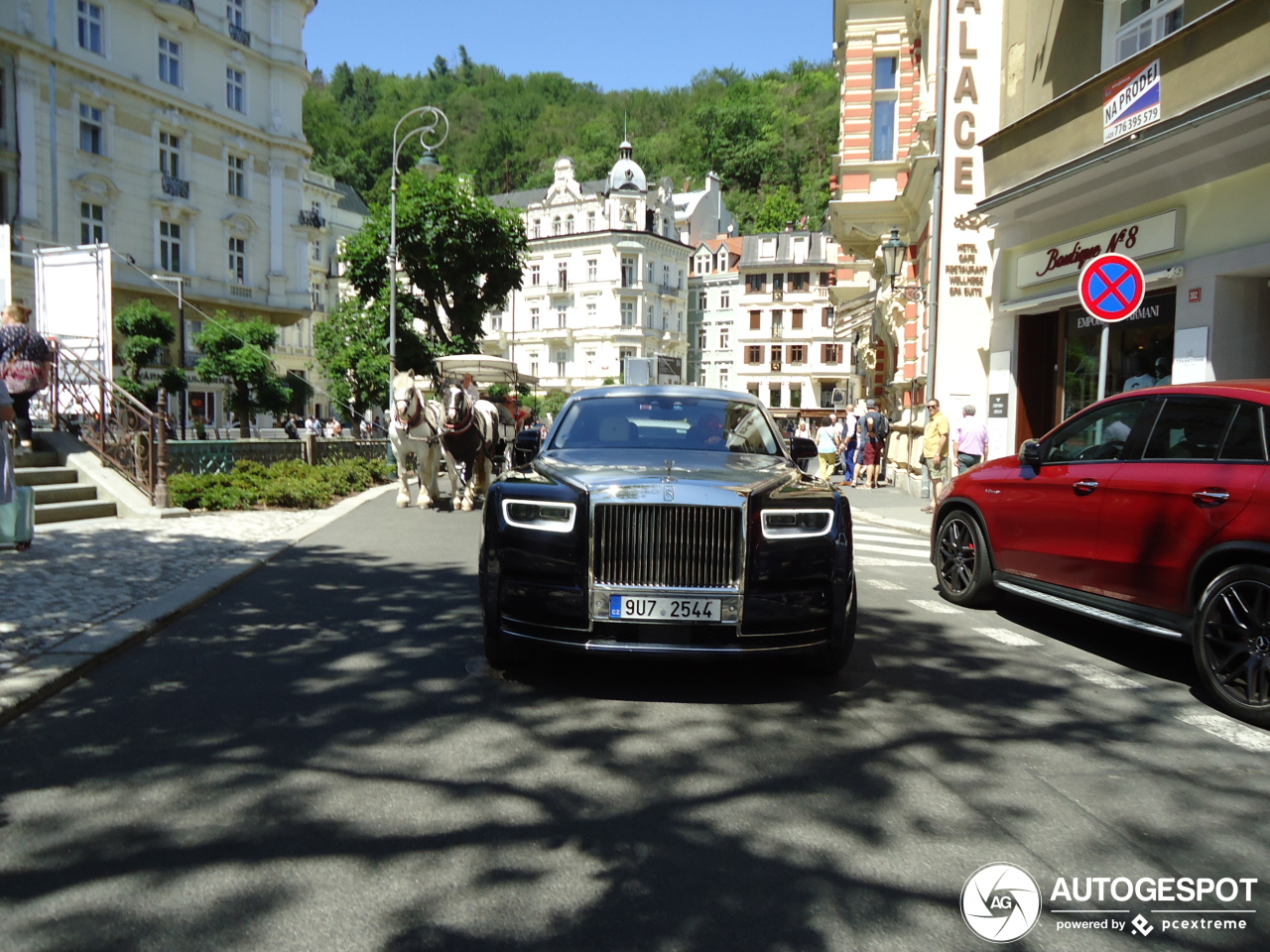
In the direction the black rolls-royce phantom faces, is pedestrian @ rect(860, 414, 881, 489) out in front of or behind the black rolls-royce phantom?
behind

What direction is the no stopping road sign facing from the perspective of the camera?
toward the camera

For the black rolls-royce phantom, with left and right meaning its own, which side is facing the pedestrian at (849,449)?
back

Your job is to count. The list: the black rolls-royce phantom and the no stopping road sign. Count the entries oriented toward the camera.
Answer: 2

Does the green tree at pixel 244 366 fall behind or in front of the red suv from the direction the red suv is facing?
in front

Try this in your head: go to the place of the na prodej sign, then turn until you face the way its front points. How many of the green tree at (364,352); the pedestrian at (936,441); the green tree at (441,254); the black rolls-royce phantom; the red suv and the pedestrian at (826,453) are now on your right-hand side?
4

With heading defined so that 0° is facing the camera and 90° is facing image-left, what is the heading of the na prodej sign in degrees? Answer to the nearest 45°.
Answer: approximately 45°

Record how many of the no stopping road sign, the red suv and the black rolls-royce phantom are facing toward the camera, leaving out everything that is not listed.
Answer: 2

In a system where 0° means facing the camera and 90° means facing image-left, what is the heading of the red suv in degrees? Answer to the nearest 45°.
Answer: approximately 135°

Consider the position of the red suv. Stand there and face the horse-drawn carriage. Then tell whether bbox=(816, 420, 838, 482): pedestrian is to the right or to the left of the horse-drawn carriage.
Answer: right

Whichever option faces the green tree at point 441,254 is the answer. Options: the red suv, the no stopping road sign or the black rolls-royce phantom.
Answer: the red suv

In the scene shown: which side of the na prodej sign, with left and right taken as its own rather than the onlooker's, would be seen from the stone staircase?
front
